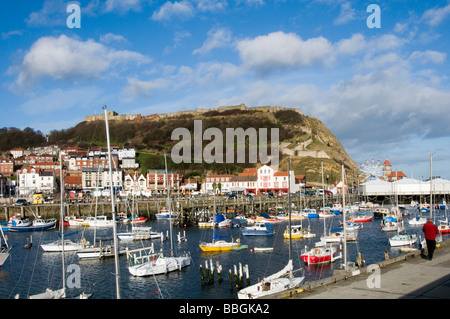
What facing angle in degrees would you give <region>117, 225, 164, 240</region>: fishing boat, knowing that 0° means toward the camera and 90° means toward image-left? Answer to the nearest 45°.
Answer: approximately 90°

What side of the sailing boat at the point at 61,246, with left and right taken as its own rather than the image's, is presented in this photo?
left

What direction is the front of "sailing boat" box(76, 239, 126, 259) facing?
to the viewer's left

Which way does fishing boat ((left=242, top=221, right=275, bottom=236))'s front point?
to the viewer's left

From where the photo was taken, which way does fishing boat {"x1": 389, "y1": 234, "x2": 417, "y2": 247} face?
to the viewer's left

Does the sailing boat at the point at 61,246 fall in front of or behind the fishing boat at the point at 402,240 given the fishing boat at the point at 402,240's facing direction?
in front
